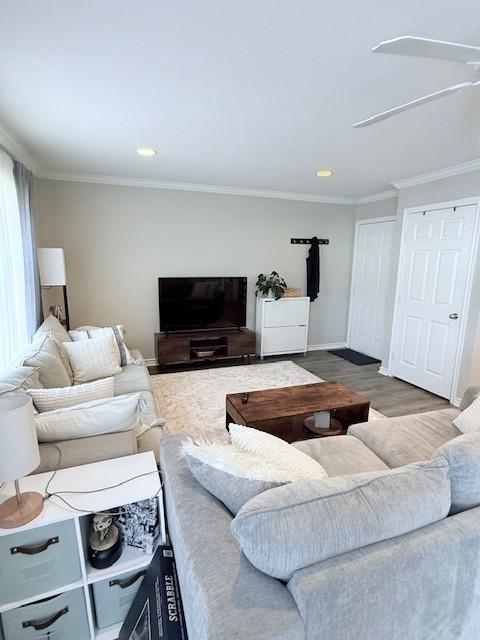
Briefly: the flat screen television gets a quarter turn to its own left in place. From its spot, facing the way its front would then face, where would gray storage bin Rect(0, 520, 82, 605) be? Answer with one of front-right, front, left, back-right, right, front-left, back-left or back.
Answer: right

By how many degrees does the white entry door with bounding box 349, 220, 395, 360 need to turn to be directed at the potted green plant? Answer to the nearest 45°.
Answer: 0° — it already faces it

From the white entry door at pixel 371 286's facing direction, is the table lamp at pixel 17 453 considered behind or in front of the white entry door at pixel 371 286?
in front

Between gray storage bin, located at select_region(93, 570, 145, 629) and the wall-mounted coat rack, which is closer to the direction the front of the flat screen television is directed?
the gray storage bin

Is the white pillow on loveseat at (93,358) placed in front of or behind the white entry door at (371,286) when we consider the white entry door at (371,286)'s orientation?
in front

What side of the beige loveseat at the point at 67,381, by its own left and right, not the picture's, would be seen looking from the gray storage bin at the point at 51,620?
right

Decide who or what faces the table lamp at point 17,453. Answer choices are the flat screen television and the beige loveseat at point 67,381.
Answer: the flat screen television

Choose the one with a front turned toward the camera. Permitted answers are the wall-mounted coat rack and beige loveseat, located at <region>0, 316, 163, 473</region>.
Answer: the wall-mounted coat rack

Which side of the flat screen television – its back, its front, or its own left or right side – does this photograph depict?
front

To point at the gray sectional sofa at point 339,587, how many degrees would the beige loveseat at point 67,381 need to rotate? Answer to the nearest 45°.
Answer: approximately 45° to its right

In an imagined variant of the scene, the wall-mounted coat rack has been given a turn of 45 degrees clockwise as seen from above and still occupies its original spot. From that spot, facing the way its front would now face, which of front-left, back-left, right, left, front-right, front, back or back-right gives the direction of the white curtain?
front

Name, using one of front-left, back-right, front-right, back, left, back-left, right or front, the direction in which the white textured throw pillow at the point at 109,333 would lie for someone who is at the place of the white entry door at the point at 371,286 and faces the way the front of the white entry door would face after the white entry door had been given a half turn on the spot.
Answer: back

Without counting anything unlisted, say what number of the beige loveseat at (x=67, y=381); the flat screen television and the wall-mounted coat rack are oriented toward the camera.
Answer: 2

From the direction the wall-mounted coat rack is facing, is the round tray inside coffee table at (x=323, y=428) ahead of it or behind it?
ahead

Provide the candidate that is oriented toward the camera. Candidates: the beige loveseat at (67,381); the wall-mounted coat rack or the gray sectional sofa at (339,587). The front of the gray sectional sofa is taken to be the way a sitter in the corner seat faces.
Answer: the wall-mounted coat rack

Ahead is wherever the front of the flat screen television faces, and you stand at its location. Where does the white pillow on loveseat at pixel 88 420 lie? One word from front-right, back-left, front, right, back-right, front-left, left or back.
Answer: front

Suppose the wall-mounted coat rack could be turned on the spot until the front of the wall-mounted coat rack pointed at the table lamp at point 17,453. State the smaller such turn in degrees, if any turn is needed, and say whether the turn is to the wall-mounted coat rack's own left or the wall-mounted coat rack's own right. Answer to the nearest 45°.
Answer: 0° — it already faces it

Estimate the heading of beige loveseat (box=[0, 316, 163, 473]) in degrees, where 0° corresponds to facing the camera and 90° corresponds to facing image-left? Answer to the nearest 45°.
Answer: approximately 270°

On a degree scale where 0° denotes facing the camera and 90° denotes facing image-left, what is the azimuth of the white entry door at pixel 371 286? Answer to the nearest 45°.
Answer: approximately 45°

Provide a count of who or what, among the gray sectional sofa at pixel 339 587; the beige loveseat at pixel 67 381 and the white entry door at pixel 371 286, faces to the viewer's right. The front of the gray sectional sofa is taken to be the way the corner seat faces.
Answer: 1

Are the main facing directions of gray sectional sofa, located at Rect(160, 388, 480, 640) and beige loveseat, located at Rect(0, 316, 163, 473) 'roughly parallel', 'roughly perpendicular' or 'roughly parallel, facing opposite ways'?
roughly perpendicular

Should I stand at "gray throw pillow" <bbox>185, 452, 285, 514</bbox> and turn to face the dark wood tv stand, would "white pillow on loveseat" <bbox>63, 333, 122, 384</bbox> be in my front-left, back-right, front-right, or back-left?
front-left

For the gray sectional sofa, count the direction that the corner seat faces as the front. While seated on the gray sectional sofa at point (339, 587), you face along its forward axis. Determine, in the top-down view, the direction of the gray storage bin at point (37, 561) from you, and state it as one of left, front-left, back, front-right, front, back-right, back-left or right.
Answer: front-left
